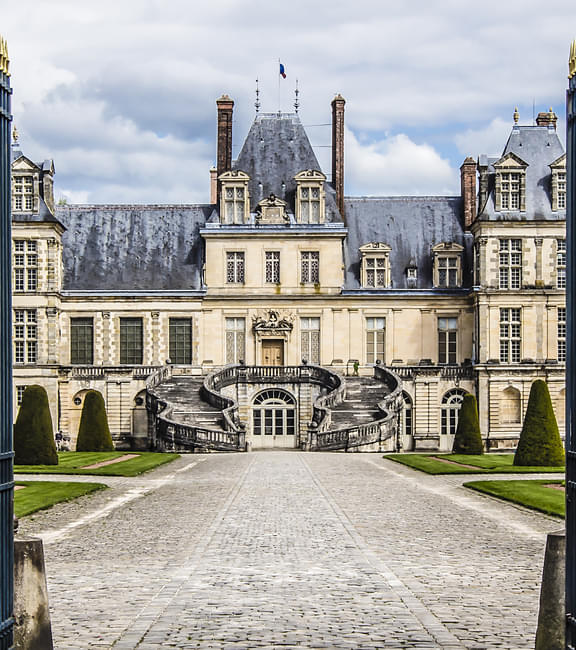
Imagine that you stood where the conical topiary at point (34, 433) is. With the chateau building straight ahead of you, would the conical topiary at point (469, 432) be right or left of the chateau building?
right

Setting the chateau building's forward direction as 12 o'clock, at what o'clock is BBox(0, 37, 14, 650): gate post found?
The gate post is roughly at 12 o'clock from the chateau building.

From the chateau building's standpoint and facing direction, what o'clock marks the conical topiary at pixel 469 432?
The conical topiary is roughly at 11 o'clock from the chateau building.

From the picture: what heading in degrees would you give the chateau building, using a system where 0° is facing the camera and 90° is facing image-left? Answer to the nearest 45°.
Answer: approximately 0°

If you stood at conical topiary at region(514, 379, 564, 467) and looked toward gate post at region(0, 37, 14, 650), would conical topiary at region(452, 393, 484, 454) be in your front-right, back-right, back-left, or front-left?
back-right
